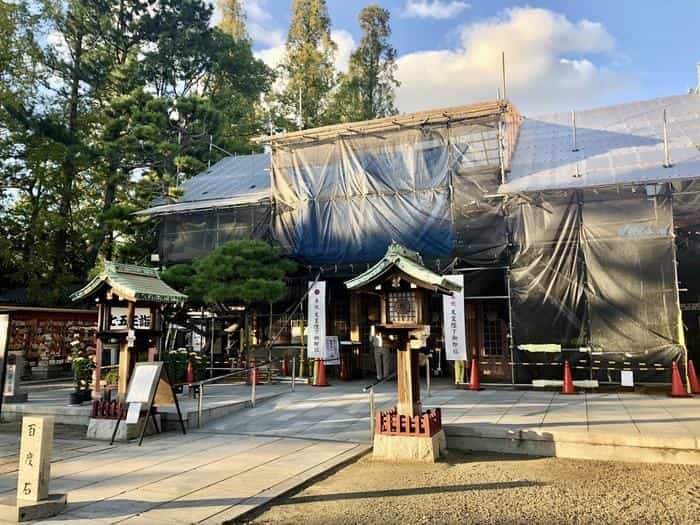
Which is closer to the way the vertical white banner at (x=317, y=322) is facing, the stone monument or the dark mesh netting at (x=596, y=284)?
the stone monument

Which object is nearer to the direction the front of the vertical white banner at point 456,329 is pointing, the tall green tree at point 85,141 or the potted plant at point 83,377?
the potted plant

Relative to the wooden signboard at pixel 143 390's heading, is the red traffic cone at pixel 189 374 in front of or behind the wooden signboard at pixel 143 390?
behind

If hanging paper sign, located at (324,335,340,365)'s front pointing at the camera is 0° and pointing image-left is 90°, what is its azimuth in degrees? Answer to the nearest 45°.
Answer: approximately 0°

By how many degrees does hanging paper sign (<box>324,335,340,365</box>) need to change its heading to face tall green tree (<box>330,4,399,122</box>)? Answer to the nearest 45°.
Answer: approximately 180°

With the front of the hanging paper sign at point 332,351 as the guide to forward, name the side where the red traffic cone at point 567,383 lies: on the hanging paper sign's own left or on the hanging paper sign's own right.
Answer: on the hanging paper sign's own left

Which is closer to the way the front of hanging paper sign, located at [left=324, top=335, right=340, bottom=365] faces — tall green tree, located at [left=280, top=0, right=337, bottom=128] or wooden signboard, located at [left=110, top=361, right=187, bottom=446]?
the wooden signboard

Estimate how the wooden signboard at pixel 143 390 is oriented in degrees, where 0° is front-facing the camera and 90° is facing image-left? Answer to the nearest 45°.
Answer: approximately 45°

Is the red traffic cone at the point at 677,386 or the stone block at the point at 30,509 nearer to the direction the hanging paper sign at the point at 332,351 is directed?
the stone block
